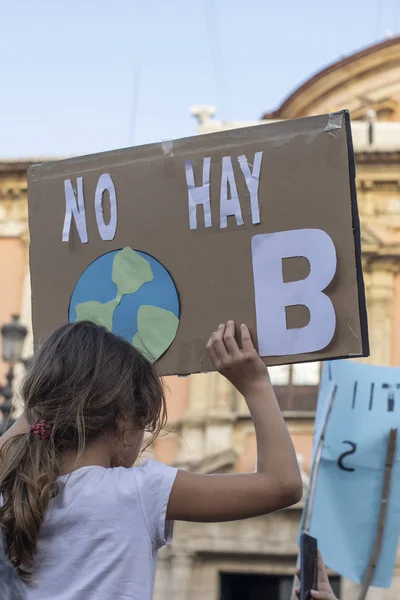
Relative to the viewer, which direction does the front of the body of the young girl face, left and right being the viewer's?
facing away from the viewer and to the right of the viewer

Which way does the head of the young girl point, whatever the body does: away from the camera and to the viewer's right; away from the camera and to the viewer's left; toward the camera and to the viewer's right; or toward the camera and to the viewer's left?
away from the camera and to the viewer's right
